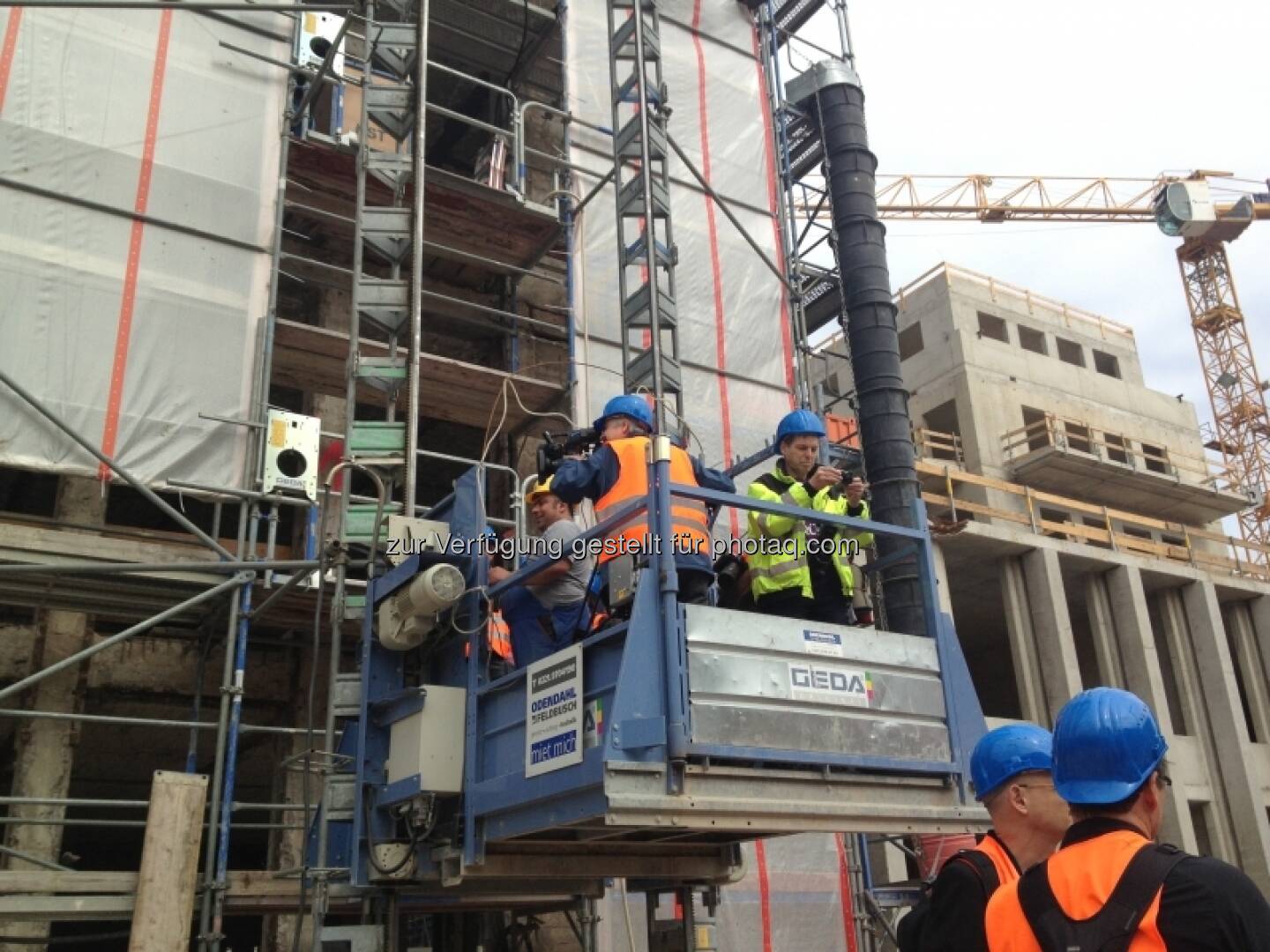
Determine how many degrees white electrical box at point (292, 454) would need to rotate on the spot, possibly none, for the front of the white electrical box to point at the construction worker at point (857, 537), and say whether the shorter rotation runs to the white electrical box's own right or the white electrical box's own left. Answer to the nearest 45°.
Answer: approximately 45° to the white electrical box's own left

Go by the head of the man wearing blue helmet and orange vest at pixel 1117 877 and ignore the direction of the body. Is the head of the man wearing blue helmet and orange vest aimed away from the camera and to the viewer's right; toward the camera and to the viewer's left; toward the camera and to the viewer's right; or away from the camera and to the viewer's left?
away from the camera and to the viewer's right

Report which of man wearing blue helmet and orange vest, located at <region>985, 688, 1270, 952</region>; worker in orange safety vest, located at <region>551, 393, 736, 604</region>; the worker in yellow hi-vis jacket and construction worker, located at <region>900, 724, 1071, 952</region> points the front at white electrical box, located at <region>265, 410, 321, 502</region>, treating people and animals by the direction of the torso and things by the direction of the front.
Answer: the worker in orange safety vest

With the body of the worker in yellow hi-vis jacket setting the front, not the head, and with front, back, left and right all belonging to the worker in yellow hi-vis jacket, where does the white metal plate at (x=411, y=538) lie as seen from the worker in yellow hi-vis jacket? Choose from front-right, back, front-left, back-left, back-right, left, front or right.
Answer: back-right

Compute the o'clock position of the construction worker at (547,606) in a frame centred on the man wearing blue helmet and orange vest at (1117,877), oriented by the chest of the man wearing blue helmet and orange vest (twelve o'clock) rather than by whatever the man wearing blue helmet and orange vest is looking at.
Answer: The construction worker is roughly at 9 o'clock from the man wearing blue helmet and orange vest.

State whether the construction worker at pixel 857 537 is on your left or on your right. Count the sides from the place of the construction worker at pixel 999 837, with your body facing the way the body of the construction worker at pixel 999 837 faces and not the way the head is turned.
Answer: on your left

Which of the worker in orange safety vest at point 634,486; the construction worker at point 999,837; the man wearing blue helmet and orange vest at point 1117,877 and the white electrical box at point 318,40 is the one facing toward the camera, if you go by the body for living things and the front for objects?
the white electrical box

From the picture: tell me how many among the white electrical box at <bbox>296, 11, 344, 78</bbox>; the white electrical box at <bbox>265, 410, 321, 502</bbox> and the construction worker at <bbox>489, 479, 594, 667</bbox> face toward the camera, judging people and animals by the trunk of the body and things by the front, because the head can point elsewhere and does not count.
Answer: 2

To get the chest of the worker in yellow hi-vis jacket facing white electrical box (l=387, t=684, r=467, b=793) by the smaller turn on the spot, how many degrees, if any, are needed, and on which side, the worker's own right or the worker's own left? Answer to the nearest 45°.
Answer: approximately 135° to the worker's own right

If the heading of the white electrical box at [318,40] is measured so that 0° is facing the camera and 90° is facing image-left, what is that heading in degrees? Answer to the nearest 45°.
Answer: approximately 0°

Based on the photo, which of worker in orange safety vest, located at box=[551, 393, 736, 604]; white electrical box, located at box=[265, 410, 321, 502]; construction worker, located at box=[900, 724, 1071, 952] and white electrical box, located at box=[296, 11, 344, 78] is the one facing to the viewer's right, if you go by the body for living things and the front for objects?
the construction worker
